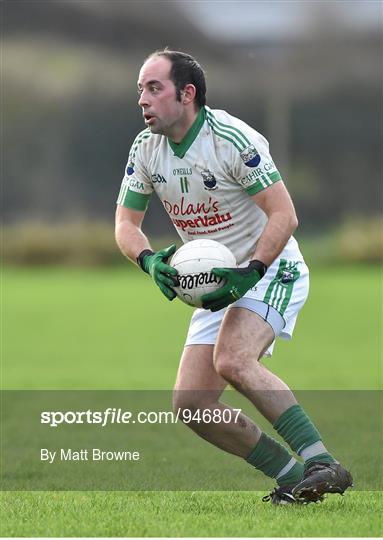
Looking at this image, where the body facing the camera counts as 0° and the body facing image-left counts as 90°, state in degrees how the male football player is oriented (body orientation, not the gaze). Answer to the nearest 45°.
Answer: approximately 45°
